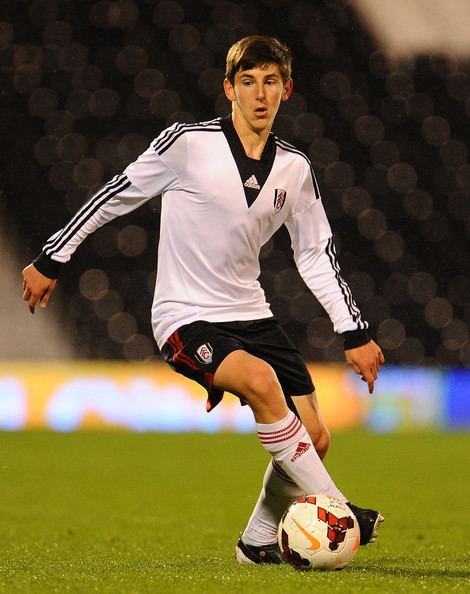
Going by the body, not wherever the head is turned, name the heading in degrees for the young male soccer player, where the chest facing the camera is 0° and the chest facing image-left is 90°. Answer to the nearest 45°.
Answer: approximately 315°
